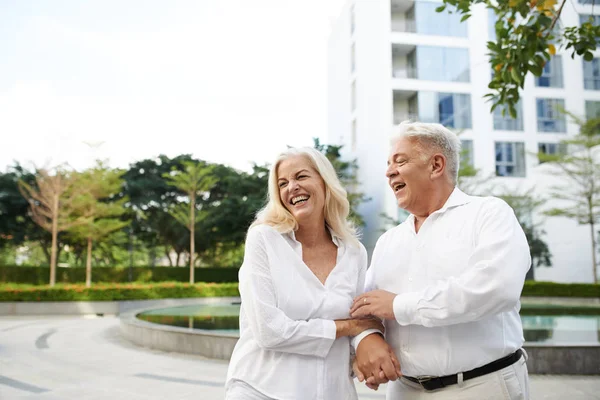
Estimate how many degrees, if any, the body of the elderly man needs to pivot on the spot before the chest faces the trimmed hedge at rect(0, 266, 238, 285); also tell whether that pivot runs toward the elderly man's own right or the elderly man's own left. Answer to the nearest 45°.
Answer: approximately 90° to the elderly man's own right

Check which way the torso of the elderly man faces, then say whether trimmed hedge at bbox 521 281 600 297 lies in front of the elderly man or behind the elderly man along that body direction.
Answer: behind

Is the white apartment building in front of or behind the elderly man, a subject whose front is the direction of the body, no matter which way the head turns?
behind

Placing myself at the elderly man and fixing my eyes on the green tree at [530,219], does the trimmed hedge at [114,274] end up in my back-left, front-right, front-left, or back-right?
front-left

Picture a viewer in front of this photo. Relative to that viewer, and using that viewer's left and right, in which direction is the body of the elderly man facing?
facing the viewer and to the left of the viewer

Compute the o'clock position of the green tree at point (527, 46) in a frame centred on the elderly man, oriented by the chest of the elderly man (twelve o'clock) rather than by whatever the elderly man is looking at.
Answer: The green tree is roughly at 5 o'clock from the elderly man.

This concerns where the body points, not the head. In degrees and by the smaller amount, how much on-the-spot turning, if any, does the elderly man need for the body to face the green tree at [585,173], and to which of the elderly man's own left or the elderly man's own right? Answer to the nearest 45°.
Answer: approximately 135° to the elderly man's own right

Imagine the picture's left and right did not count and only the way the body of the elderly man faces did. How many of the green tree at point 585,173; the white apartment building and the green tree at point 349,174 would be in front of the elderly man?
0

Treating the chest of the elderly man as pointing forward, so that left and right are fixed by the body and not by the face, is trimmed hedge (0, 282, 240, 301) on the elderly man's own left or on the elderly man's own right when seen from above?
on the elderly man's own right

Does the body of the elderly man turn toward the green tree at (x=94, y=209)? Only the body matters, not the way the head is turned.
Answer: no

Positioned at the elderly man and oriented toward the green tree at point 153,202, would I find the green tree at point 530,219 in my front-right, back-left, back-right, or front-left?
front-right

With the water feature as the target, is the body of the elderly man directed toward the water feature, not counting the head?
no

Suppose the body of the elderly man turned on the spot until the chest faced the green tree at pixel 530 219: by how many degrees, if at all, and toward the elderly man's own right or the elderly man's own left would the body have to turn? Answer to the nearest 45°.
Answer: approximately 135° to the elderly man's own right

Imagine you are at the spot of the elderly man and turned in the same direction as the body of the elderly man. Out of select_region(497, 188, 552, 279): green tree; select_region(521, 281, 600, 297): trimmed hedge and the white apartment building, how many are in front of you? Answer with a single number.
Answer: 0

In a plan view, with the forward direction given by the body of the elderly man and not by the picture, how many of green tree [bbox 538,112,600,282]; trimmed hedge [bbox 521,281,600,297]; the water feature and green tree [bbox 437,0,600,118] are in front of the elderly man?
0
